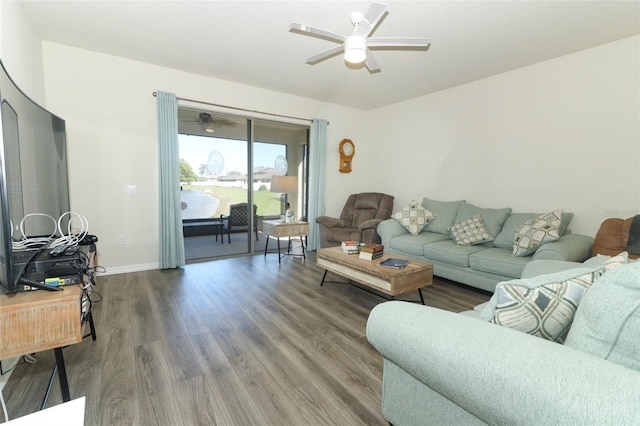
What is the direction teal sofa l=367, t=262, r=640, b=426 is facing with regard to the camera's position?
facing away from the viewer and to the left of the viewer

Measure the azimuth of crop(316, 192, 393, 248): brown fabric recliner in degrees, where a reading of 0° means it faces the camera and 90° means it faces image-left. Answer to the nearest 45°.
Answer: approximately 45°

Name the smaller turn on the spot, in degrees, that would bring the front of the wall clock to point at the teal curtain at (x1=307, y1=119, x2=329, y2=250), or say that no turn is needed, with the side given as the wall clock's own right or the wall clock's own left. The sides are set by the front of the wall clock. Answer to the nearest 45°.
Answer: approximately 90° to the wall clock's own right

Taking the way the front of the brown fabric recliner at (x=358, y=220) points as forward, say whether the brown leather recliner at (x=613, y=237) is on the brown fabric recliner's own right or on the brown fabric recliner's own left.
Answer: on the brown fabric recliner's own left

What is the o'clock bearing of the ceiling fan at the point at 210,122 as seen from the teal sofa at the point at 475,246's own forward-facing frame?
The ceiling fan is roughly at 1 o'clock from the teal sofa.

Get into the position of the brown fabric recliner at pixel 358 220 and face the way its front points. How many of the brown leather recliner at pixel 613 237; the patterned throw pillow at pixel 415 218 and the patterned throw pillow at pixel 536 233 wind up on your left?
3

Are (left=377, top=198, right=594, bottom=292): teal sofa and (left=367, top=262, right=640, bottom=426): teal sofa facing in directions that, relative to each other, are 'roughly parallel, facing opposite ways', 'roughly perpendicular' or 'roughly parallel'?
roughly perpendicular
